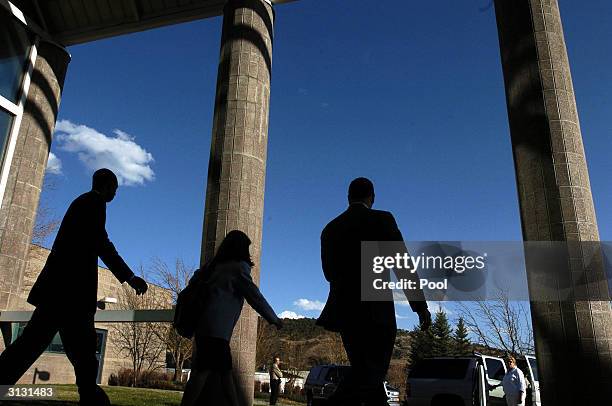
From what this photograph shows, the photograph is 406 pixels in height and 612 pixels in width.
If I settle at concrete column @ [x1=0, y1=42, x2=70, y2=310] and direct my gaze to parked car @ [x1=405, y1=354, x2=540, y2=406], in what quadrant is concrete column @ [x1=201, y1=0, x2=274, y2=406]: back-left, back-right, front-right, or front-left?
front-right

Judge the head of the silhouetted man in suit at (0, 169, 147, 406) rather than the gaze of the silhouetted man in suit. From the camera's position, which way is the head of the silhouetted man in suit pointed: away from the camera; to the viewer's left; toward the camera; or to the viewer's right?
to the viewer's right

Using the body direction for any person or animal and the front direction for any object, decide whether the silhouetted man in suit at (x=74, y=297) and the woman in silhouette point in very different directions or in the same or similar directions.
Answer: same or similar directions

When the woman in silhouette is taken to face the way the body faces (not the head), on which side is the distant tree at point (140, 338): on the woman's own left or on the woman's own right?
on the woman's own left

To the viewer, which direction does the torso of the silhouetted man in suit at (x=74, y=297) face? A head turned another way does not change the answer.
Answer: to the viewer's right

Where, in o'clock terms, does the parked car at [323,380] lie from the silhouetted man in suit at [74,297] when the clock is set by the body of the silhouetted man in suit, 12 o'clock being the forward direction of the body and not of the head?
The parked car is roughly at 10 o'clock from the silhouetted man in suit.

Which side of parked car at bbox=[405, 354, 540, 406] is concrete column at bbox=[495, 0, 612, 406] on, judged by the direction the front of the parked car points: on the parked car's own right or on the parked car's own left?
on the parked car's own right

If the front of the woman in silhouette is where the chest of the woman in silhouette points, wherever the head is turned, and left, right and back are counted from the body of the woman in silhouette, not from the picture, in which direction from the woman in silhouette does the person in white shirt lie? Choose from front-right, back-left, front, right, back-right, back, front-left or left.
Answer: front

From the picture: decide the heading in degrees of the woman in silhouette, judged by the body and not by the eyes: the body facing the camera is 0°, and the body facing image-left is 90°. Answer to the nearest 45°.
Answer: approximately 225°

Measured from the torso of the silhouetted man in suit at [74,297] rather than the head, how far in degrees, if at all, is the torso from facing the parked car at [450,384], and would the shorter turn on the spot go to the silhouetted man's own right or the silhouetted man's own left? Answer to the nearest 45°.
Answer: approximately 45° to the silhouetted man's own left

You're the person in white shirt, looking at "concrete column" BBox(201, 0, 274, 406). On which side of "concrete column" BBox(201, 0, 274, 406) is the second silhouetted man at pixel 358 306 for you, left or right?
left

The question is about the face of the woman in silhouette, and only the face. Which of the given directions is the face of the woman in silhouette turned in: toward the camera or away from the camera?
away from the camera

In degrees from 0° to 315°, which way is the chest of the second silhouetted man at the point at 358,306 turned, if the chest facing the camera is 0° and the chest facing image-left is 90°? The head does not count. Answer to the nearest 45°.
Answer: approximately 225°

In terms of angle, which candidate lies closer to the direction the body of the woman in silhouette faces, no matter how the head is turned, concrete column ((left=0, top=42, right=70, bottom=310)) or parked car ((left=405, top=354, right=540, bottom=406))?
the parked car
